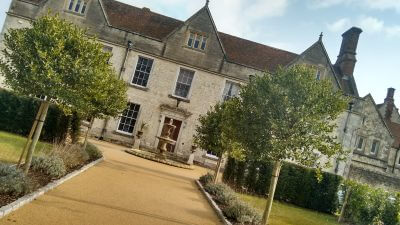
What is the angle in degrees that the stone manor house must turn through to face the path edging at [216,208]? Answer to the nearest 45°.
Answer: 0° — it already faces it

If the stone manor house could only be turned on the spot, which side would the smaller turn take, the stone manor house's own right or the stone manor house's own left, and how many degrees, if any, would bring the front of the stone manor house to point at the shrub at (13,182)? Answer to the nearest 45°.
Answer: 0° — it already faces it

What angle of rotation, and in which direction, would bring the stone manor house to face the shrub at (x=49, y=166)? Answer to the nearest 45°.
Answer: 0° — it already faces it

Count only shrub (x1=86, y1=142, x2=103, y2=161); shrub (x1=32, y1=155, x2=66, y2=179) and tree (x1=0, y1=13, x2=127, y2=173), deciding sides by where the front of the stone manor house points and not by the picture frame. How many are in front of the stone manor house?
3

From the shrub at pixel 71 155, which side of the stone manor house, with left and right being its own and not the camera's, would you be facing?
front

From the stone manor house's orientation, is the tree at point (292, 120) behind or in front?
in front

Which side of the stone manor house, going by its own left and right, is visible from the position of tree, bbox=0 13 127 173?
front

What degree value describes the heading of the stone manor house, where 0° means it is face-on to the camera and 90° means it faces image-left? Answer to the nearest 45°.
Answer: approximately 0°

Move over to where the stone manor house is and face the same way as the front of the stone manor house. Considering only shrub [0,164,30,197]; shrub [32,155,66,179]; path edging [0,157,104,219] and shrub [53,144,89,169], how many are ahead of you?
4
